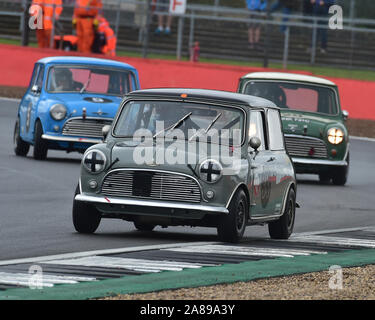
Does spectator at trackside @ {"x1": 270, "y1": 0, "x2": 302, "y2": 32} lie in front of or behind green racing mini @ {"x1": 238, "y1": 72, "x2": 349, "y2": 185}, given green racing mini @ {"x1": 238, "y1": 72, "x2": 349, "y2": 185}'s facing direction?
behind

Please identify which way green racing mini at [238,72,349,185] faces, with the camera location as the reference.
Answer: facing the viewer

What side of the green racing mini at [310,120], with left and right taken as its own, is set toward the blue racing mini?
right

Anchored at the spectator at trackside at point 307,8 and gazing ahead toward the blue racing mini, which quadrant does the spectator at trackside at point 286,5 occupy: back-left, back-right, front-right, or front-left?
back-right

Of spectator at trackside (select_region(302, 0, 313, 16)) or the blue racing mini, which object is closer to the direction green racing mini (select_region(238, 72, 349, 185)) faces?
the blue racing mini

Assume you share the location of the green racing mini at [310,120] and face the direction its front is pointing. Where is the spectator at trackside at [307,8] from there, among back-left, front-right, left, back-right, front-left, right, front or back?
back
